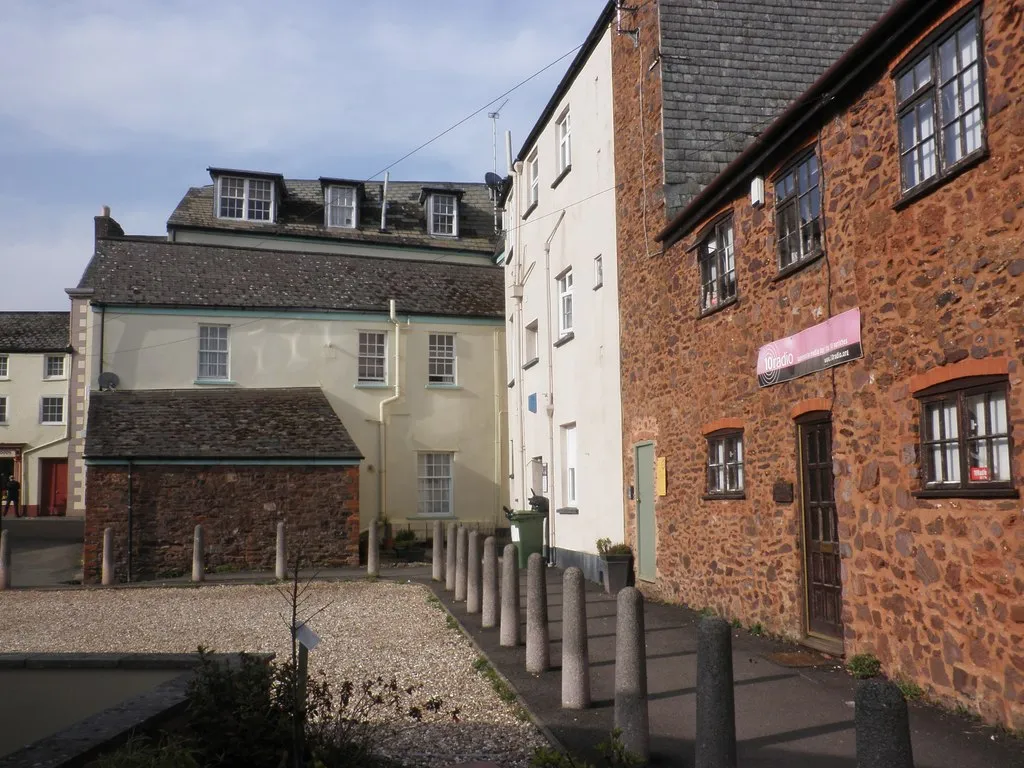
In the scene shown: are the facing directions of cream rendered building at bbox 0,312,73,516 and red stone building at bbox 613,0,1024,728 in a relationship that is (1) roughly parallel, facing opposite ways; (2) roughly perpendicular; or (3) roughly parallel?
roughly perpendicular

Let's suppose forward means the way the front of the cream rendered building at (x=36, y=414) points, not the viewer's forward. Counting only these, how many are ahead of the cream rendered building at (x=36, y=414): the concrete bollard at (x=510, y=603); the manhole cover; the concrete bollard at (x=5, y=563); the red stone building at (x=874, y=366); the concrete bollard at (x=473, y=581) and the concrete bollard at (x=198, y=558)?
6

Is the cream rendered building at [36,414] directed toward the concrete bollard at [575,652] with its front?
yes

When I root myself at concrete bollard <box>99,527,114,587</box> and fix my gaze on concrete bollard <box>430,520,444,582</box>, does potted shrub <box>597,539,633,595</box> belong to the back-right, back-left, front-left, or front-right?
front-right

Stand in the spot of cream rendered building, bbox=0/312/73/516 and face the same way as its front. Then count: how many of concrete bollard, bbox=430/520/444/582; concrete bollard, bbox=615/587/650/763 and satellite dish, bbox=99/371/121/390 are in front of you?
3

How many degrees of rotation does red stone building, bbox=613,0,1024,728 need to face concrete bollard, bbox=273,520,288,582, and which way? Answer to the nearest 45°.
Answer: approximately 90° to its right

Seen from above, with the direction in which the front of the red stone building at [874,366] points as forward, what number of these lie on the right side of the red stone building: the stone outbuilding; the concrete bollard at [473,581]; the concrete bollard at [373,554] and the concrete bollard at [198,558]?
4

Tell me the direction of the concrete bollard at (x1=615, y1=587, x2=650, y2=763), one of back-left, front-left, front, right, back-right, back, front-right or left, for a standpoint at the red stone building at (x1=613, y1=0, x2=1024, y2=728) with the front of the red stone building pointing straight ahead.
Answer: front

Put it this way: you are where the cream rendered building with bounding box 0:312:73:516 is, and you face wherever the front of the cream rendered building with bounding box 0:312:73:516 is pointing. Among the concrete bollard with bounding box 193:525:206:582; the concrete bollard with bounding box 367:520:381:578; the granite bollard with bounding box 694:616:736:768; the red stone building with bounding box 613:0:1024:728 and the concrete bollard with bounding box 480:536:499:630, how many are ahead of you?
5

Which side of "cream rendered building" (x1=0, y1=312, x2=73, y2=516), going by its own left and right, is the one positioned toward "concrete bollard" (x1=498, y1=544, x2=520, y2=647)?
front

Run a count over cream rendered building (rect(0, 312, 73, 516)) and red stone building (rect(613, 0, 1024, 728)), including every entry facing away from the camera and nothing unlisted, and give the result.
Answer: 0

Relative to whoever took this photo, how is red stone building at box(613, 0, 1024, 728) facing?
facing the viewer and to the left of the viewer

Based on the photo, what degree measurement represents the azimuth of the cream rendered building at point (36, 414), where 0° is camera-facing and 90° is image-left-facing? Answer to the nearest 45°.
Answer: approximately 0°

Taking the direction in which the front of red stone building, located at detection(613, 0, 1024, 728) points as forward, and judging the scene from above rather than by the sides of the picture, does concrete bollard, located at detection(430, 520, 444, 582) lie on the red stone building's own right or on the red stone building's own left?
on the red stone building's own right

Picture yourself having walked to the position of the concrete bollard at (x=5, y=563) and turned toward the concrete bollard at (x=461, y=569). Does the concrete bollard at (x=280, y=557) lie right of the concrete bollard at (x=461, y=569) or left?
left
